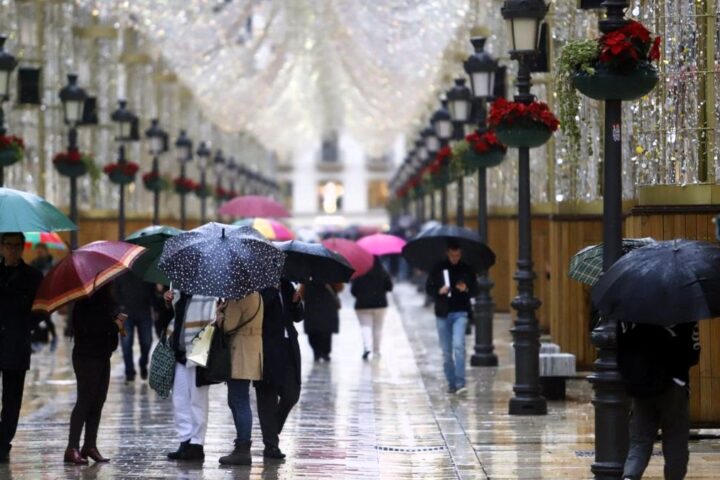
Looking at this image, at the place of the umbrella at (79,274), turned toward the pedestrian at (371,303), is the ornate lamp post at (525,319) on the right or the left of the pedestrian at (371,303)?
right

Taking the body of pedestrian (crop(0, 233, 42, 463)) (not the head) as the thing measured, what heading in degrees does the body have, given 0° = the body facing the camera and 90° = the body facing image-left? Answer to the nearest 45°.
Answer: approximately 0°

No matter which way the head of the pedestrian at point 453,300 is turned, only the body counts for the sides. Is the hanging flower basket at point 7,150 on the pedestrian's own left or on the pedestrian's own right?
on the pedestrian's own right

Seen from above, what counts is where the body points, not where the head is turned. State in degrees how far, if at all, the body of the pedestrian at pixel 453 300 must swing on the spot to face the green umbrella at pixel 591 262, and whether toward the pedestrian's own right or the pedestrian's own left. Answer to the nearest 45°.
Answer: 0° — they already face it
